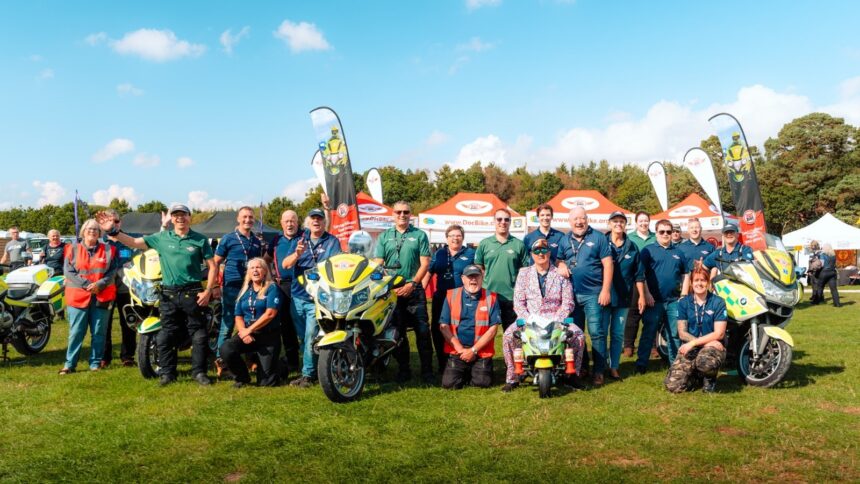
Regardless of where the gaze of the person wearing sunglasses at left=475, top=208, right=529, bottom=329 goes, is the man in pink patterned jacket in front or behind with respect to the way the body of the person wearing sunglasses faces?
in front

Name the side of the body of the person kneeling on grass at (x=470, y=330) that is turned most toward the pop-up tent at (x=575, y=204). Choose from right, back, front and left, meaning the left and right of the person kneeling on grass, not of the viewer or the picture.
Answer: back

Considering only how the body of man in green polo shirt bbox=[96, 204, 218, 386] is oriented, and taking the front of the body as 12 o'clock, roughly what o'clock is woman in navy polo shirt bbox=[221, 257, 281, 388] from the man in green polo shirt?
The woman in navy polo shirt is roughly at 10 o'clock from the man in green polo shirt.

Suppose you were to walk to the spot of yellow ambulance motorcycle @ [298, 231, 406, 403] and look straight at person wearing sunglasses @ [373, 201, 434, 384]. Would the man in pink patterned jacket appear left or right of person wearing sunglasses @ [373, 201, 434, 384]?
right

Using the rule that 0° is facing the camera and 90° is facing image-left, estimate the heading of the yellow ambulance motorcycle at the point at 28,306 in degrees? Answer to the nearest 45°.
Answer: approximately 45°

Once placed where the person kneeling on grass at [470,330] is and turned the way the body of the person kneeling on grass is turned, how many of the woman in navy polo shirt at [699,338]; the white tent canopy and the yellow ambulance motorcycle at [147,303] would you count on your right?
1

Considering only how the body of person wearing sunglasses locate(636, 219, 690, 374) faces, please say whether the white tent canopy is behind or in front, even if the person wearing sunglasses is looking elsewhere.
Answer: behind
